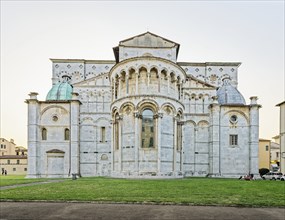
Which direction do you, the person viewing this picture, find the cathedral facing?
facing away from the viewer

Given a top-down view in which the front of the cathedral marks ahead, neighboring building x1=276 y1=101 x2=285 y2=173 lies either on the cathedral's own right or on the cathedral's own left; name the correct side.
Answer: on the cathedral's own right
